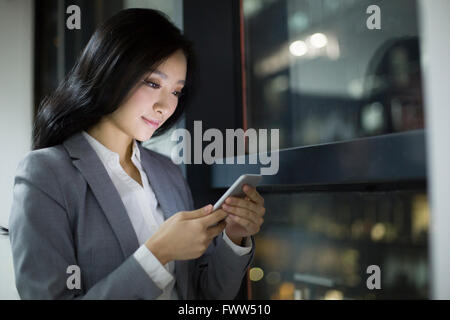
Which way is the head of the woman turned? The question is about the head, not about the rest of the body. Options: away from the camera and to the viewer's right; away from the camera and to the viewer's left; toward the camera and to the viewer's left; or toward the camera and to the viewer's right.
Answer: toward the camera and to the viewer's right

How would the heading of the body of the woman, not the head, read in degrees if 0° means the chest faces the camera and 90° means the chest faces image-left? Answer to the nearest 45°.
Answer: approximately 315°
